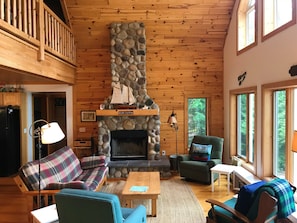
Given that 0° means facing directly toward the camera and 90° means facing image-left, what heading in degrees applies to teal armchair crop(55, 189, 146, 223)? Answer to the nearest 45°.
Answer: approximately 225°

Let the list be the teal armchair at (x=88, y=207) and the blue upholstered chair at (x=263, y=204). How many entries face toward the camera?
0

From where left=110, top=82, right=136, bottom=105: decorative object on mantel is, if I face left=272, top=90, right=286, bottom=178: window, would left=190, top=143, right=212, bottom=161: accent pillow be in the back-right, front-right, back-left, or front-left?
front-left

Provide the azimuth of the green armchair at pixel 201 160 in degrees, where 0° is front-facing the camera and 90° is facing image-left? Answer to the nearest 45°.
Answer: approximately 45°

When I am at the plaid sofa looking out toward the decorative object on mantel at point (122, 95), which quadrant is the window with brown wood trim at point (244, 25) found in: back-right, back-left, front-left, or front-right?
front-right

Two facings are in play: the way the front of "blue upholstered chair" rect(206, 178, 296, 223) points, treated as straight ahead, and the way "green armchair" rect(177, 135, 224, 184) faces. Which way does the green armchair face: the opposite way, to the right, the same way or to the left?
to the left

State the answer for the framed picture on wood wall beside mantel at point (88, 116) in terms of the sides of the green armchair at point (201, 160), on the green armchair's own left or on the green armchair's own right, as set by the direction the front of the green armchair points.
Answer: on the green armchair's own right

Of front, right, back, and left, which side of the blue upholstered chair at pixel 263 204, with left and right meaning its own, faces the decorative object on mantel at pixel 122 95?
front

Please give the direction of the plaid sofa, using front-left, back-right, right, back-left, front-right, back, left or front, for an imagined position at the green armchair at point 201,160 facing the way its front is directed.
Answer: front

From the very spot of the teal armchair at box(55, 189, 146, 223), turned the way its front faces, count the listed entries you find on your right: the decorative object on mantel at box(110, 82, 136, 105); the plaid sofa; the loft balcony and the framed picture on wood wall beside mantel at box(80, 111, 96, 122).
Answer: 0

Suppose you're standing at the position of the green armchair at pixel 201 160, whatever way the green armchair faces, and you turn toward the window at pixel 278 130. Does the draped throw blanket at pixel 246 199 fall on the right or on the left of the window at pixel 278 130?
right

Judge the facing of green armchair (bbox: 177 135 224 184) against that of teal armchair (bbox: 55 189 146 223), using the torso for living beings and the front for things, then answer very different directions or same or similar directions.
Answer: very different directions

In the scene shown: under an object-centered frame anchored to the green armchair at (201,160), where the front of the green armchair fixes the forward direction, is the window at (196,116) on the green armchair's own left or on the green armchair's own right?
on the green armchair's own right

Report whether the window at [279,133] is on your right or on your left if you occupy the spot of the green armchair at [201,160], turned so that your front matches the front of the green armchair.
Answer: on your left

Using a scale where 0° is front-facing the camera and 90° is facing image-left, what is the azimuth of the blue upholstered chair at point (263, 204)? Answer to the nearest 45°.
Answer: approximately 135°

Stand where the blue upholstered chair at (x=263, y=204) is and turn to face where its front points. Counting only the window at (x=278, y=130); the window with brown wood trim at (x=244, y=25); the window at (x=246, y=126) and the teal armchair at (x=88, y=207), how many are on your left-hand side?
1

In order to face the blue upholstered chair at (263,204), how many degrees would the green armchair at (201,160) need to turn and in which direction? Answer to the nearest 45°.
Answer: approximately 45° to its left
